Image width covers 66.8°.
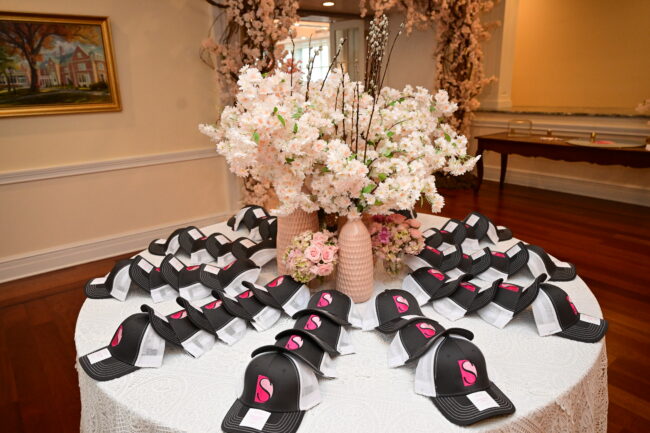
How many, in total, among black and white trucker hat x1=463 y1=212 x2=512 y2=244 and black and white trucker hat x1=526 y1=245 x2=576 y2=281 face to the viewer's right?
2

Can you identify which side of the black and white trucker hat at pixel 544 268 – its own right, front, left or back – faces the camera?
right

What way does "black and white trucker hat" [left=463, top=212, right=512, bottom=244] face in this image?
to the viewer's right

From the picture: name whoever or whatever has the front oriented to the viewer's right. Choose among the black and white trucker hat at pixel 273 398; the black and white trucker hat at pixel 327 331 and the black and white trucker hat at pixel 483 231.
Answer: the black and white trucker hat at pixel 483 231

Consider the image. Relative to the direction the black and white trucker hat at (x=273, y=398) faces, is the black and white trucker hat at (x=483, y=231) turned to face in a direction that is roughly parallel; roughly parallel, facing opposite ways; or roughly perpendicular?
roughly perpendicular

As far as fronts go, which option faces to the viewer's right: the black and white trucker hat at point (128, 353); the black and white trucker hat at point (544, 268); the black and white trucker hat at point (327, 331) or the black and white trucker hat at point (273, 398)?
the black and white trucker hat at point (544, 268)
